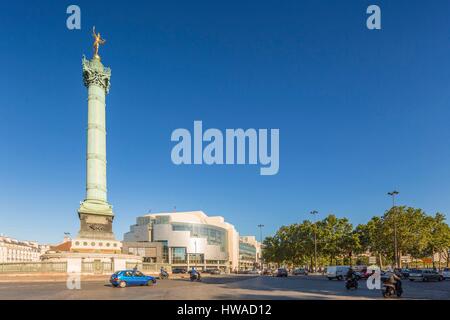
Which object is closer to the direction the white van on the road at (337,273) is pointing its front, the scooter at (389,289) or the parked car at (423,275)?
the scooter

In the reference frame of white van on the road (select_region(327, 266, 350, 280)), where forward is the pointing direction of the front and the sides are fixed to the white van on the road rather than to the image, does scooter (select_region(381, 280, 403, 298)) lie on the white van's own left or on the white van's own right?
on the white van's own left

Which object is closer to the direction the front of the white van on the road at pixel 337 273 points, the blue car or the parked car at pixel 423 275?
the blue car

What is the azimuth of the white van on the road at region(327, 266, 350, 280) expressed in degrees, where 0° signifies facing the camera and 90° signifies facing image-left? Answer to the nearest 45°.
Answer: approximately 45°
